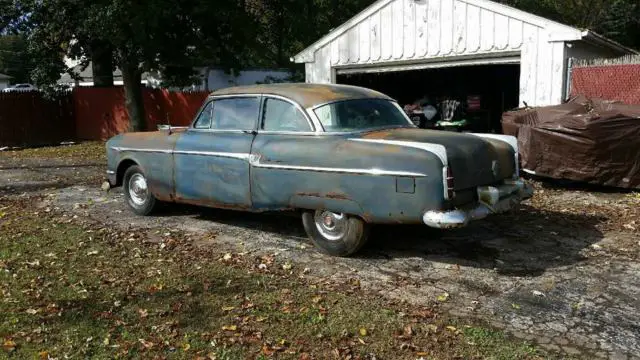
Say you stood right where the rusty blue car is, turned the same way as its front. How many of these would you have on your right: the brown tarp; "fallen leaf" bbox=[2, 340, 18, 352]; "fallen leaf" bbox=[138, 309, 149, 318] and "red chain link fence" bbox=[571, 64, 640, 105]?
2
